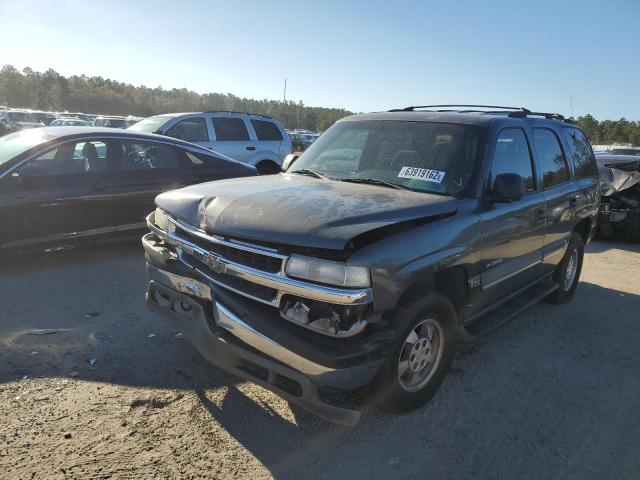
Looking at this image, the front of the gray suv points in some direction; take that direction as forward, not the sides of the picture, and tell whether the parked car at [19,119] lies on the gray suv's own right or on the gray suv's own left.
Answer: on the gray suv's own right

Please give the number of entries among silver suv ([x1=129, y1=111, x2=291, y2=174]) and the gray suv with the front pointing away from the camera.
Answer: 0

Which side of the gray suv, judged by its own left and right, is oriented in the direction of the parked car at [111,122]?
right

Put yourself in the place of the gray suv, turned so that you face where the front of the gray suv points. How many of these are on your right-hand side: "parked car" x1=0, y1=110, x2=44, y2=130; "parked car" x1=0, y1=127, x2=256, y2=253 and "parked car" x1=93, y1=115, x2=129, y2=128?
3

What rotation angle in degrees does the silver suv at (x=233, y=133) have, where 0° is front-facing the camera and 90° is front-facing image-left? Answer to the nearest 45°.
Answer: approximately 45°

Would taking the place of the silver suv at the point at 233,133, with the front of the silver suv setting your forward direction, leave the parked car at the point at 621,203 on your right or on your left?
on your left

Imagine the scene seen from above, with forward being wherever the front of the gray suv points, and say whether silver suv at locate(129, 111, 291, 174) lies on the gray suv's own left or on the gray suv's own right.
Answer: on the gray suv's own right
